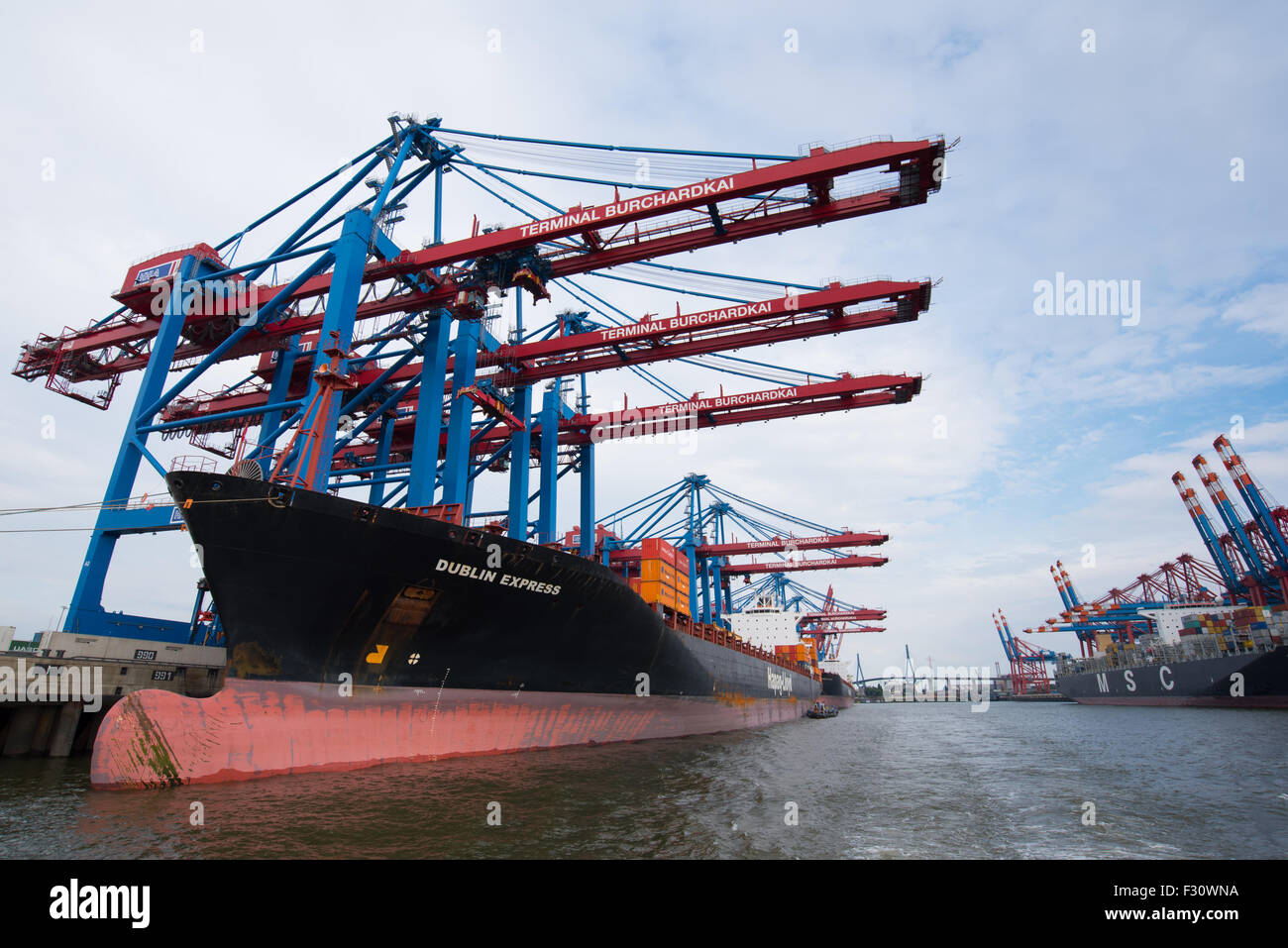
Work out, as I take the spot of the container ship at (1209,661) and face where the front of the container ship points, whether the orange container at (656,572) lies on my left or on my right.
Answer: on my right

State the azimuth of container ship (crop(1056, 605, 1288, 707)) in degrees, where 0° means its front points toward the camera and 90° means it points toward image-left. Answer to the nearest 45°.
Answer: approximately 315°

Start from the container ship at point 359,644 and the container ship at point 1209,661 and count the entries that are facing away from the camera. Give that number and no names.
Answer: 0

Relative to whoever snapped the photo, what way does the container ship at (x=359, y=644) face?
facing the viewer and to the left of the viewer
